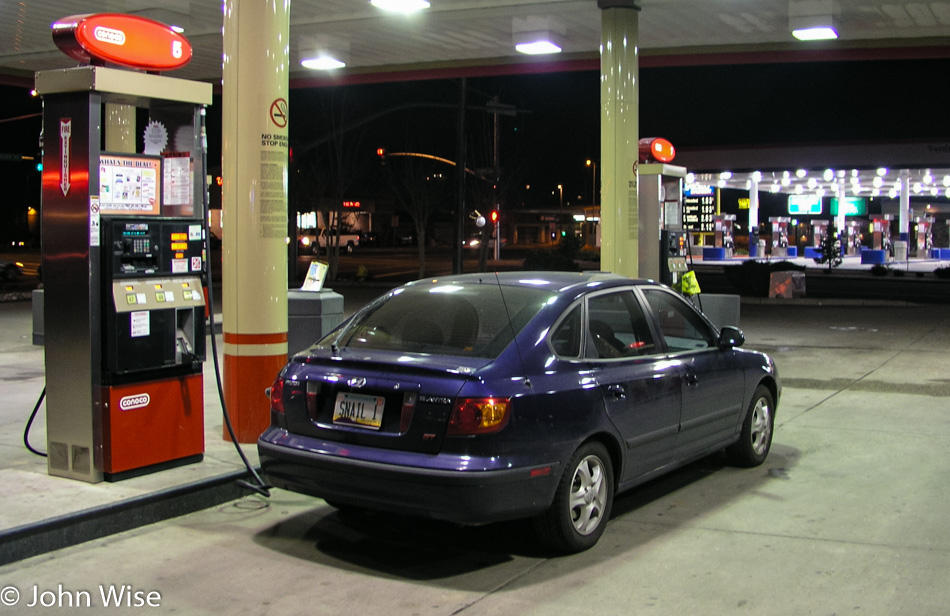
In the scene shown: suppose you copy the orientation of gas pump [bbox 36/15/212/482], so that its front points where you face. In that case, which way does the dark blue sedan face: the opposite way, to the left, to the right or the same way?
to the left

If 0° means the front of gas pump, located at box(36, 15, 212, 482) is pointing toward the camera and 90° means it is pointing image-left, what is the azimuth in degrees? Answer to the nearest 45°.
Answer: approximately 315°

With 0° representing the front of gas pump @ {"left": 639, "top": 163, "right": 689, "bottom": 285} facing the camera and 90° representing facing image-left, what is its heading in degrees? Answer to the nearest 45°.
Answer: approximately 315°

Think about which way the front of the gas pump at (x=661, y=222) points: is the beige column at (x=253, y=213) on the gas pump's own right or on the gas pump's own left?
on the gas pump's own right

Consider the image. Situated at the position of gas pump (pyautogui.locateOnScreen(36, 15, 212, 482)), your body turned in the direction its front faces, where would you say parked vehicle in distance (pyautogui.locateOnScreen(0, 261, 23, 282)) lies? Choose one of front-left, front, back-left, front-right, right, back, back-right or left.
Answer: back-left

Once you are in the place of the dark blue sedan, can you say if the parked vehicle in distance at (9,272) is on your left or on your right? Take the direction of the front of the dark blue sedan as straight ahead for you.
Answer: on your left

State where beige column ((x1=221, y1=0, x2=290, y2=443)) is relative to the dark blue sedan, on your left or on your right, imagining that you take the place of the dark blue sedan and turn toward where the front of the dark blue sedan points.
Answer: on your left

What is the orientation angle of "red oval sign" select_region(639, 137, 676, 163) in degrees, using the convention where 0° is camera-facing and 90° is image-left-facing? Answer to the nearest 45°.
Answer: approximately 315°
